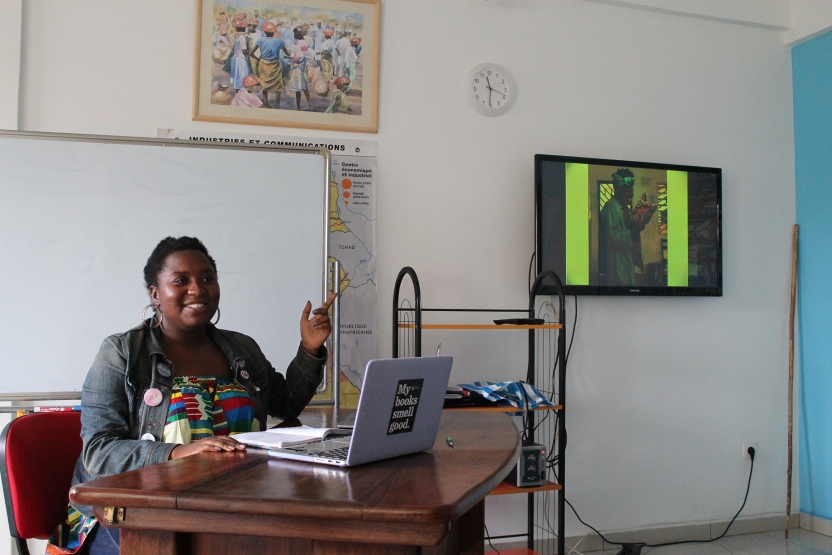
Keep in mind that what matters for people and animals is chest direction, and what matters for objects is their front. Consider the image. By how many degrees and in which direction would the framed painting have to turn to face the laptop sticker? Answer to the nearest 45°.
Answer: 0° — it already faces it

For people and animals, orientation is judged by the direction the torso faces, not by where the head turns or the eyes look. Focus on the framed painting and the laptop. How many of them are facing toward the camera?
1

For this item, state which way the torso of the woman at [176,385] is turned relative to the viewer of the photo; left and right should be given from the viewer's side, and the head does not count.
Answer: facing the viewer and to the right of the viewer

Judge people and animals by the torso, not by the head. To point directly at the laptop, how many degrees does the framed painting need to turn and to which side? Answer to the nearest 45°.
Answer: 0° — it already faces it

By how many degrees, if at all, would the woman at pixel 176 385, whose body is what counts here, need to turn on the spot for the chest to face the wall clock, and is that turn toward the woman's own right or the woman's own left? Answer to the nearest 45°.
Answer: approximately 90° to the woman's own left

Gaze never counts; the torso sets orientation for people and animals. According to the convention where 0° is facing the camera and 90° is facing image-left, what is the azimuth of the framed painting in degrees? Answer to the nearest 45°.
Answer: approximately 0°

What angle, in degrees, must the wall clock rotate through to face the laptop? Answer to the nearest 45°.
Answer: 0° — it already faces it

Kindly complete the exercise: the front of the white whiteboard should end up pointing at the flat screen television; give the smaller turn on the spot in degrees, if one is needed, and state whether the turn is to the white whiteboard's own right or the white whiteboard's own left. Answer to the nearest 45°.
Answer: approximately 90° to the white whiteboard's own left

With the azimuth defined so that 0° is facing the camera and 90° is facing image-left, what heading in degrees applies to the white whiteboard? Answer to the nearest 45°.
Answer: approximately 0°

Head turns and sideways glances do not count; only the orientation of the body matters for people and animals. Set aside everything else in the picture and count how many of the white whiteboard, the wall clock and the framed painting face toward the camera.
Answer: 3

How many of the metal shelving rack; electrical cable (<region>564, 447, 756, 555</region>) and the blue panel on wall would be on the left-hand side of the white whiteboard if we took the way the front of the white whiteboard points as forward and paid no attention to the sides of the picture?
3

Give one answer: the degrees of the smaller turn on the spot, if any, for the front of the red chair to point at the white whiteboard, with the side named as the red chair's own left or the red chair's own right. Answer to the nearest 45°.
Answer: approximately 135° to the red chair's own left

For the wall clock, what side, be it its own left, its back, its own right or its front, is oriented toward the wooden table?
front

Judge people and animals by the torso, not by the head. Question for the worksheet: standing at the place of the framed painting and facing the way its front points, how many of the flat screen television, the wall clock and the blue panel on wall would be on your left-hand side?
3

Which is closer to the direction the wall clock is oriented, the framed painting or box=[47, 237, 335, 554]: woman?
the woman
